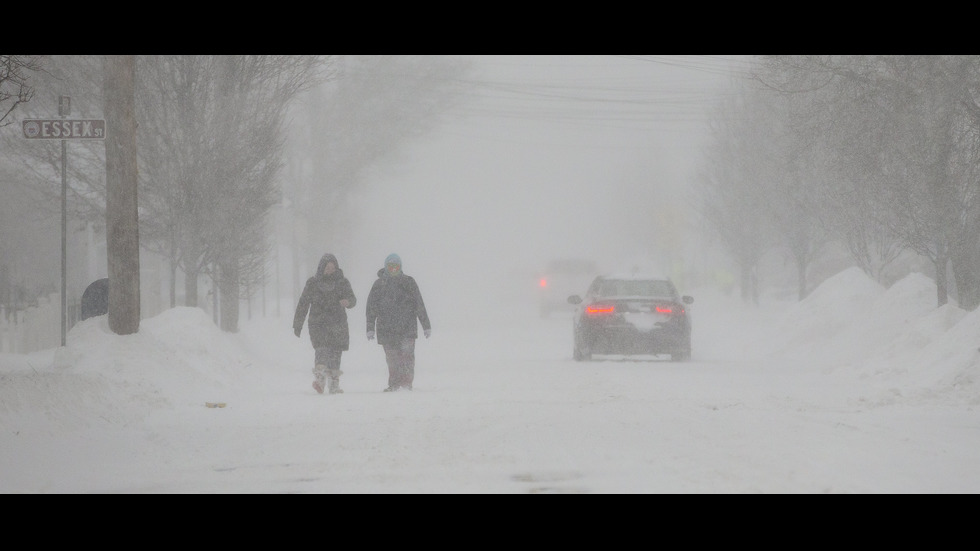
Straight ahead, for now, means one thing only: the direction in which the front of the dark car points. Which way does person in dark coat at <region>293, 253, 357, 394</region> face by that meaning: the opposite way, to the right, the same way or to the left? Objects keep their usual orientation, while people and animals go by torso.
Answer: the opposite way

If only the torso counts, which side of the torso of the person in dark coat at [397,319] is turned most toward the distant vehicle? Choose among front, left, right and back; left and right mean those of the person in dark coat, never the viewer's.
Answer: back

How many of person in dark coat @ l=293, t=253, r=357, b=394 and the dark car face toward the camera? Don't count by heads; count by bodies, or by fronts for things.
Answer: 1

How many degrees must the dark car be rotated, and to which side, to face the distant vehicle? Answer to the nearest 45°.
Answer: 0° — it already faces it

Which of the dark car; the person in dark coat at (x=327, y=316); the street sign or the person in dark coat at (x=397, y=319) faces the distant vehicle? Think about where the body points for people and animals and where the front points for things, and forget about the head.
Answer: the dark car

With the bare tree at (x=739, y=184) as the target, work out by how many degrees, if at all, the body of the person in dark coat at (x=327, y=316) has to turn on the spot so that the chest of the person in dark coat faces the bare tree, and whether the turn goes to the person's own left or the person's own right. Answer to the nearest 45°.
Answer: approximately 135° to the person's own left

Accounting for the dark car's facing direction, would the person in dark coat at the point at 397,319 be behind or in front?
behind

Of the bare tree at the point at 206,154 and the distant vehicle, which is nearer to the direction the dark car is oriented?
the distant vehicle

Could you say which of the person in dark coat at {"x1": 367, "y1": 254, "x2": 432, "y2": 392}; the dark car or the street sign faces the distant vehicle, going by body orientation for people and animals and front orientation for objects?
the dark car

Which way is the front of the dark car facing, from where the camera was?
facing away from the viewer
